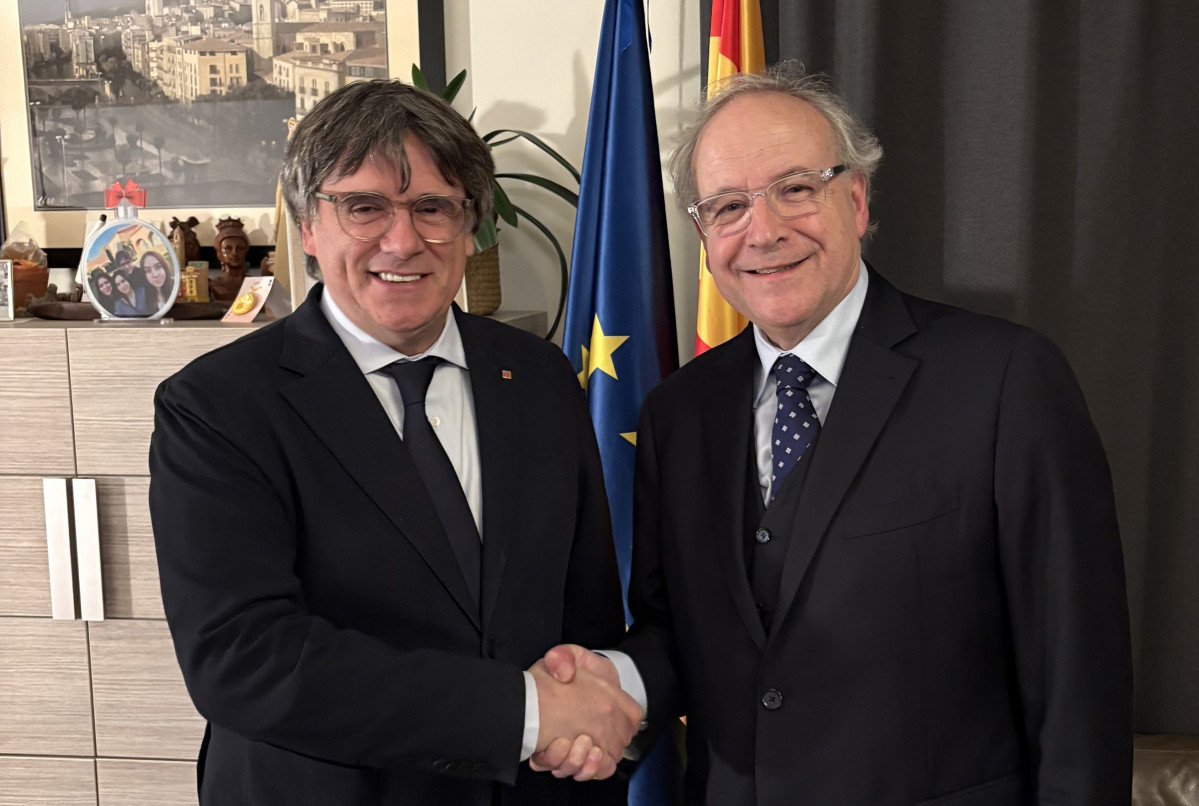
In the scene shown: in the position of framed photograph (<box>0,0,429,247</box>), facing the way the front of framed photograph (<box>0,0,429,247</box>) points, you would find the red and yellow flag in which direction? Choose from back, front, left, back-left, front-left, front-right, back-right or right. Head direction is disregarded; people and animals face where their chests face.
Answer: front-left

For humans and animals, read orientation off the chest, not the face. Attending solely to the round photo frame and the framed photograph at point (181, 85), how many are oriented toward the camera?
2

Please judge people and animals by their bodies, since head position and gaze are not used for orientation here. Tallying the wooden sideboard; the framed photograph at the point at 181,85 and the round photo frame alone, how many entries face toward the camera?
3

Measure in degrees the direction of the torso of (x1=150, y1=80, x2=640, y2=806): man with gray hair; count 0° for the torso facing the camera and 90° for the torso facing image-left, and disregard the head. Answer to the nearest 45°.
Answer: approximately 315°

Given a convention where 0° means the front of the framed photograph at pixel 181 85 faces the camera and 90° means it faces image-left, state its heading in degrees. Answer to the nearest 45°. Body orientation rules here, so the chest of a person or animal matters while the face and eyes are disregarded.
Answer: approximately 0°

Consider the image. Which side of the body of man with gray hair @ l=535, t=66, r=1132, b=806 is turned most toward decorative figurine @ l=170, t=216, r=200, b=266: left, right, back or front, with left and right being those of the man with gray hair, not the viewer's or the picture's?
right

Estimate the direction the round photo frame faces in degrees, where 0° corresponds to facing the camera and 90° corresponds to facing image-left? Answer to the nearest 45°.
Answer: approximately 0°

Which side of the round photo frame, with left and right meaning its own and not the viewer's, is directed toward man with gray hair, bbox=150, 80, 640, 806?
front
